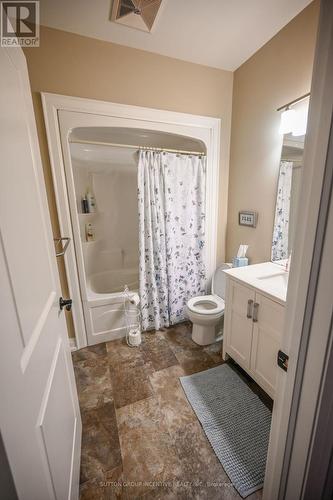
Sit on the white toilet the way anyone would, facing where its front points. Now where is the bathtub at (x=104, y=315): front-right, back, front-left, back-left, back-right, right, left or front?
front-right

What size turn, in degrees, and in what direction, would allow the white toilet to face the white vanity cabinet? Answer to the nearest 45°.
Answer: approximately 90° to its left

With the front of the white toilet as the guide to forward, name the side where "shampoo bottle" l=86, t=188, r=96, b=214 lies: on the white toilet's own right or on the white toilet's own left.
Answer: on the white toilet's own right

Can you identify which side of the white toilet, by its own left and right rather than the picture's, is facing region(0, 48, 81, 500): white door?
front

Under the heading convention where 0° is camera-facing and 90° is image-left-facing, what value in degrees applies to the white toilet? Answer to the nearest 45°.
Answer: approximately 45°

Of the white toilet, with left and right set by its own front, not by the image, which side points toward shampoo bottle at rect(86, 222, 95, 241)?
right
